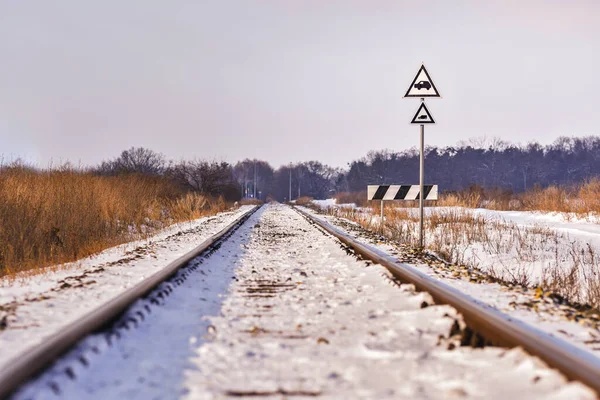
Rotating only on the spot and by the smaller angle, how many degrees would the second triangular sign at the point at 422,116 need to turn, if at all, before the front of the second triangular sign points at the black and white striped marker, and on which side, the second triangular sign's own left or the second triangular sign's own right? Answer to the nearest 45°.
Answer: approximately 180°

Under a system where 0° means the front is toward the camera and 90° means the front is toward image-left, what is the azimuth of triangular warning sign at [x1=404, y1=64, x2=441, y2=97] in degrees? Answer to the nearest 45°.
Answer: approximately 0°

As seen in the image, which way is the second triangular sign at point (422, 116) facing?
toward the camera

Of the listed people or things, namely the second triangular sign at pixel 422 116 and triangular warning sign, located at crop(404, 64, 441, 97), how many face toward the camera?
2
